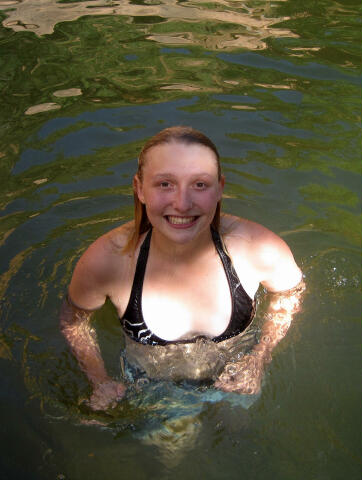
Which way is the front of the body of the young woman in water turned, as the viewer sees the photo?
toward the camera
